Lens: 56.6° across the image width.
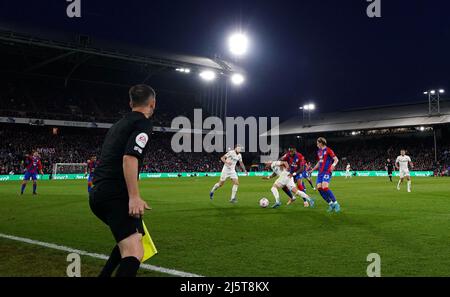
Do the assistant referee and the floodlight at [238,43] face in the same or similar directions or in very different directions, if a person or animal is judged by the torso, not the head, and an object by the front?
very different directions

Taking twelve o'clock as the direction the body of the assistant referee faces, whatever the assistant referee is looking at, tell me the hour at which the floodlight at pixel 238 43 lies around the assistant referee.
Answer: The floodlight is roughly at 11 o'clock from the assistant referee.

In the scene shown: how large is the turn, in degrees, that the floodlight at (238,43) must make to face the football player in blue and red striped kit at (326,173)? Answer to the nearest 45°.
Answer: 0° — it already faces them

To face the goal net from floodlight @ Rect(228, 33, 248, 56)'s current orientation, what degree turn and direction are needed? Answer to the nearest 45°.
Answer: approximately 90° to its right

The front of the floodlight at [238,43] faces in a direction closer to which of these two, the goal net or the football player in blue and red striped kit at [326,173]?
the football player in blue and red striped kit

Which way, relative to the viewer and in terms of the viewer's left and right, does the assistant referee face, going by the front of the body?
facing away from the viewer and to the right of the viewer

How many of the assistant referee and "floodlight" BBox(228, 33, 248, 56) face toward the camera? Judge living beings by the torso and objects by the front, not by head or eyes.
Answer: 1

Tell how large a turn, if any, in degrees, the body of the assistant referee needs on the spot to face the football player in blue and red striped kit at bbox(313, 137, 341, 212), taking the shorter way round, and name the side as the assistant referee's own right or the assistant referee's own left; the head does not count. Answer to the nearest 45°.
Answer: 0° — they already face them

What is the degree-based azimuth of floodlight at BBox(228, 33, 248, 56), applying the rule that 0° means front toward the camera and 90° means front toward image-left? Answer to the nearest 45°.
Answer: approximately 0°
